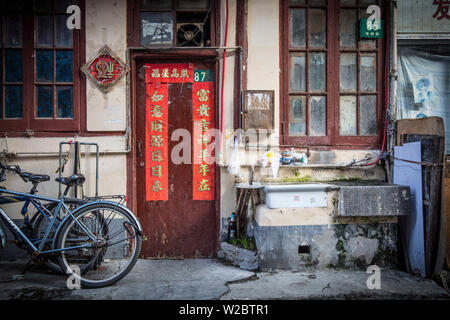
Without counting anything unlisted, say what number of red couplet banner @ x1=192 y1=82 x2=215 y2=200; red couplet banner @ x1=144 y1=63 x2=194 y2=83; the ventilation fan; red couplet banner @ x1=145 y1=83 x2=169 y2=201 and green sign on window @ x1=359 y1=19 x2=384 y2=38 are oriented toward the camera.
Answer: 5

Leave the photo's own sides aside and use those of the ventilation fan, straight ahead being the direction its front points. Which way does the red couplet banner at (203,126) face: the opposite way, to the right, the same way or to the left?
the same way

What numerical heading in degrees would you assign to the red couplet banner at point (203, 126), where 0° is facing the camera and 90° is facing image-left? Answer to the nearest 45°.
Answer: approximately 0°

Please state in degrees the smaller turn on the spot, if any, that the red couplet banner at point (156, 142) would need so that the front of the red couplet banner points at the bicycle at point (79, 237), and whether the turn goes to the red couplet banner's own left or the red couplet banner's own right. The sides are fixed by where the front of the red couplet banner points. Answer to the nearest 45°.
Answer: approximately 45° to the red couplet banner's own right

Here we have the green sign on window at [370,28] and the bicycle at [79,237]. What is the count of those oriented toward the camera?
1

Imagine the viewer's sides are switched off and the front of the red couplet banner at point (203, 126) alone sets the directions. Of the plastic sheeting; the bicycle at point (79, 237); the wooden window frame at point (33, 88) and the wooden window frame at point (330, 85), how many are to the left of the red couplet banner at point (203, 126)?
2

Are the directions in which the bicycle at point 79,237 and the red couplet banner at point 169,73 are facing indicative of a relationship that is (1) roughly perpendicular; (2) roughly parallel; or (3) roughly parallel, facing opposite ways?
roughly perpendicular

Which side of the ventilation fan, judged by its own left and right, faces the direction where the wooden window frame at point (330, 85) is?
left

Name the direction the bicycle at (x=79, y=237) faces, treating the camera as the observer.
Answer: facing to the left of the viewer

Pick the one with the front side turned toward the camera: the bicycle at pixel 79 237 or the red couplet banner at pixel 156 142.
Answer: the red couplet banner

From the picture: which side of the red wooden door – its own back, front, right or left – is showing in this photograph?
front

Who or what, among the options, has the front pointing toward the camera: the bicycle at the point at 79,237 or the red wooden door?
the red wooden door

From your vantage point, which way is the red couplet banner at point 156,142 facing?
toward the camera

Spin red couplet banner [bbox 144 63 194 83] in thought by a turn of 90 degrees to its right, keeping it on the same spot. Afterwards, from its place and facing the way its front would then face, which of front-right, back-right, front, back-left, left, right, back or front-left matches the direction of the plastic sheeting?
back
